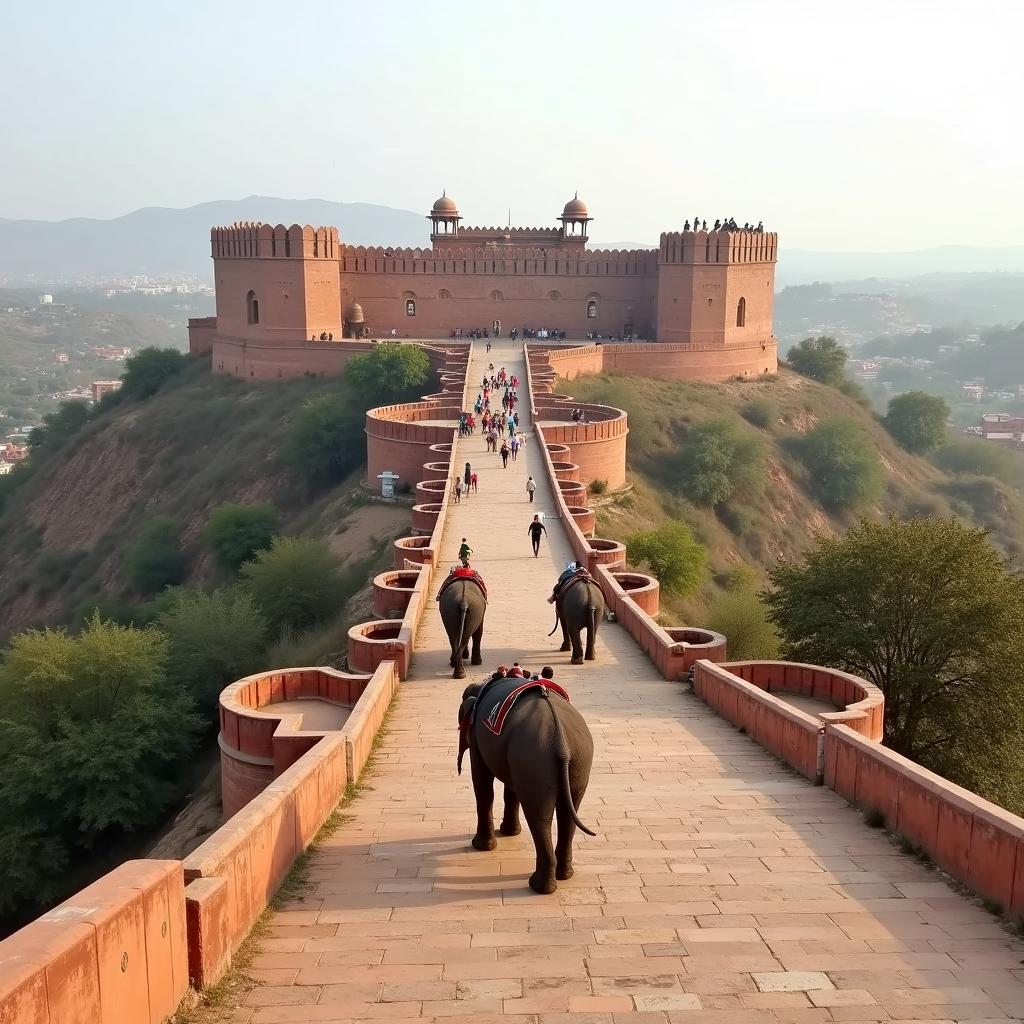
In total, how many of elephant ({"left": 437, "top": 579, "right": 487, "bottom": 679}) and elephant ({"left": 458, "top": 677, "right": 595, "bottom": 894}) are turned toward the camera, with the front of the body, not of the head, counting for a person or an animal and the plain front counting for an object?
0

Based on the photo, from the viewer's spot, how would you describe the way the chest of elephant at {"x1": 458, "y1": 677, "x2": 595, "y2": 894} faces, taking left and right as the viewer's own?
facing away from the viewer and to the left of the viewer

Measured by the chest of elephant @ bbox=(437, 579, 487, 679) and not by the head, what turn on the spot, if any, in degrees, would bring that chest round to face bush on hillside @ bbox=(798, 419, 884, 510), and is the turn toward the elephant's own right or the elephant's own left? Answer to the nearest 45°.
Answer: approximately 45° to the elephant's own right

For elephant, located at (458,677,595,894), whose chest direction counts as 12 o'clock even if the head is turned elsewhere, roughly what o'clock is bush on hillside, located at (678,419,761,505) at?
The bush on hillside is roughly at 2 o'clock from the elephant.

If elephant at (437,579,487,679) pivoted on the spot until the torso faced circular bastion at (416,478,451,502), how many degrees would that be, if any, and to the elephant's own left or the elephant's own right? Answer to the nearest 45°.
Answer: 0° — it already faces it

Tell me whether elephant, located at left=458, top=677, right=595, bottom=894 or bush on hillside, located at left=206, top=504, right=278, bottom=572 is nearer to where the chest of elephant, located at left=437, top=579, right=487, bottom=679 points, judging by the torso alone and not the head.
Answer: the bush on hillside

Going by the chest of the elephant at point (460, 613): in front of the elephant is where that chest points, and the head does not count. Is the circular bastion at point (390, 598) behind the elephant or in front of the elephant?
in front

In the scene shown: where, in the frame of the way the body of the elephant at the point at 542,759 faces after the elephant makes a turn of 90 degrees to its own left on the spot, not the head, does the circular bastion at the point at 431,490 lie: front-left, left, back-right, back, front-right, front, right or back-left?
back-right

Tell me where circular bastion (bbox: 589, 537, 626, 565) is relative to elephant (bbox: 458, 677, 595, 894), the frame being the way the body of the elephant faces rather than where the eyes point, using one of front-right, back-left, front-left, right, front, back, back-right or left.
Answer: front-right

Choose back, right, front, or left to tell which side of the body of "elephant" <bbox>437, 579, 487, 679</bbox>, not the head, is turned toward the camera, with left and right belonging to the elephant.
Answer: back

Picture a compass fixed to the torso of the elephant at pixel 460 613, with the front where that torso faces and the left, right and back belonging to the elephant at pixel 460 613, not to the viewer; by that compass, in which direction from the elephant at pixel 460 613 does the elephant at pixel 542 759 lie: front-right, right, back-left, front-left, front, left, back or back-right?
back

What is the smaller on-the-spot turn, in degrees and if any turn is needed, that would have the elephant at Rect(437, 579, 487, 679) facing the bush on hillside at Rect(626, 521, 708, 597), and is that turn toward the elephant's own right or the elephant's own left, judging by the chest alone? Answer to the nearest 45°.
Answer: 0° — it already faces it

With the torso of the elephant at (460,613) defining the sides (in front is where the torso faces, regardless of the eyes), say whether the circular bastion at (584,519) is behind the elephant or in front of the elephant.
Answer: in front

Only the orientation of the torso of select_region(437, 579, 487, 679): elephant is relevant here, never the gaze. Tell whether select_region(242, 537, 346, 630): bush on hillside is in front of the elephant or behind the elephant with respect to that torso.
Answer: in front
